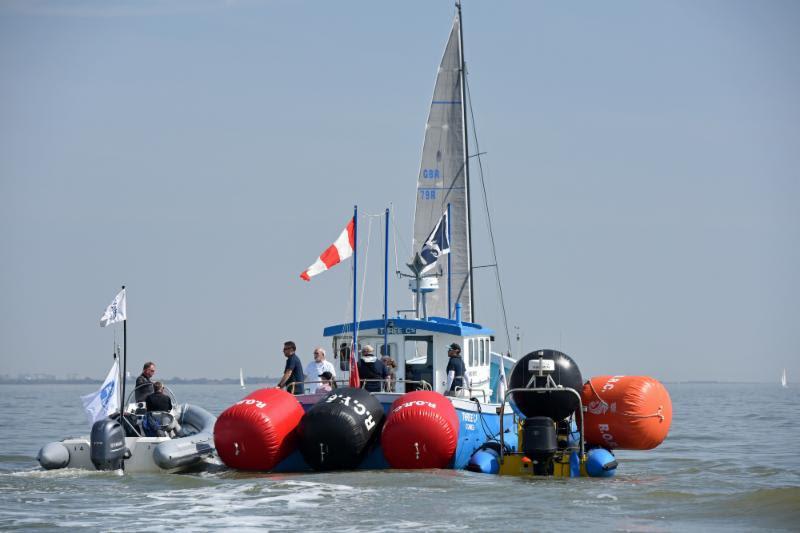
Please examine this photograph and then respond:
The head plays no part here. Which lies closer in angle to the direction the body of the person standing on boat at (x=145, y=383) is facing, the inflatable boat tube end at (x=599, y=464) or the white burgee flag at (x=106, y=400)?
the inflatable boat tube end

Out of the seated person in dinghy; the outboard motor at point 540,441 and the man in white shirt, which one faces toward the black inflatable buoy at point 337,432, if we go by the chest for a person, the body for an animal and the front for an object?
the man in white shirt

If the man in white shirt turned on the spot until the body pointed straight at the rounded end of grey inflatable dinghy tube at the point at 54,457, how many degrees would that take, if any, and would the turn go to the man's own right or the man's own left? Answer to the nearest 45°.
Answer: approximately 90° to the man's own right

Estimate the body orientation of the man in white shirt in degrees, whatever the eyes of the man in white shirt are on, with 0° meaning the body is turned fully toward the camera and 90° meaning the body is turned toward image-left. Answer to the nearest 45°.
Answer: approximately 0°

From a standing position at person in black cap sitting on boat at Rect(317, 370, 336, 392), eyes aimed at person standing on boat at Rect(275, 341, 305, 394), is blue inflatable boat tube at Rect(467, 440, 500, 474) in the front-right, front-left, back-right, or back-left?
back-left

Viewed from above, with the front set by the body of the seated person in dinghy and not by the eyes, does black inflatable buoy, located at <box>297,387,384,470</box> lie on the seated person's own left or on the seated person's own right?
on the seated person's own right

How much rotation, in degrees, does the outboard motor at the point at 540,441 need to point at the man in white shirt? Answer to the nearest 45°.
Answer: approximately 45° to its left

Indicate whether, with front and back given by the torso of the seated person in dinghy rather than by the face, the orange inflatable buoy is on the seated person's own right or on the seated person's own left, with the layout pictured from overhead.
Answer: on the seated person's own right

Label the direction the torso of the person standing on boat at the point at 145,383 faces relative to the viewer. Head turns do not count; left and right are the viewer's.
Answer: facing to the right of the viewer

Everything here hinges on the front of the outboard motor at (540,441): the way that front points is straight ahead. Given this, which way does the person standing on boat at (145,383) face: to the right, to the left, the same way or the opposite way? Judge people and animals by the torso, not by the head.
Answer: to the right

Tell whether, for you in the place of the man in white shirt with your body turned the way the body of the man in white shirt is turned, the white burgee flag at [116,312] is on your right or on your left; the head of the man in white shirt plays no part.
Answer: on your right

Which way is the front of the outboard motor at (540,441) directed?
away from the camera
